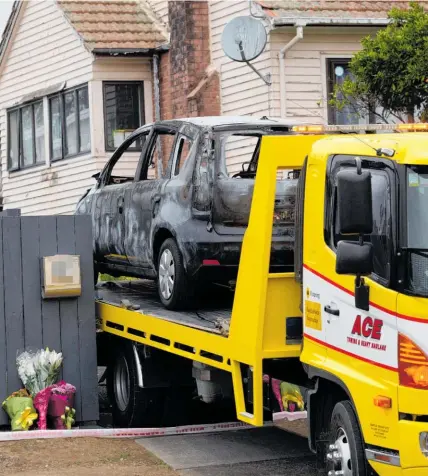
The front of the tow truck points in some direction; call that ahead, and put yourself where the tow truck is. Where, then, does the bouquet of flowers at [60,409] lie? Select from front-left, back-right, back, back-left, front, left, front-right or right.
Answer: back

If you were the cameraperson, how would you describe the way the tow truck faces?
facing the viewer and to the right of the viewer
